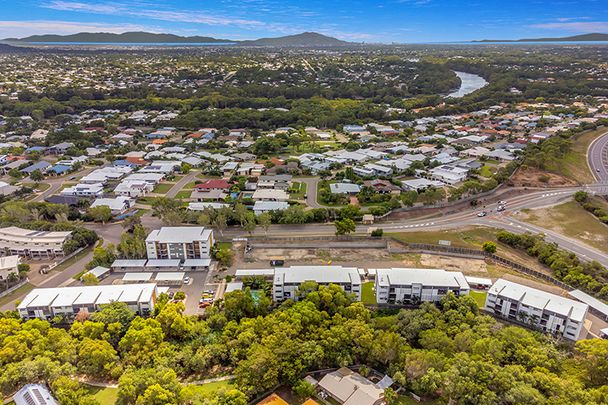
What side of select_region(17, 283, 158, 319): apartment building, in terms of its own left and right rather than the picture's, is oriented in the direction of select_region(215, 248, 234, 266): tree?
left

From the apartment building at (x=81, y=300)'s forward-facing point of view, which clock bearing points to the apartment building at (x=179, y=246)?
the apartment building at (x=179, y=246) is roughly at 8 o'clock from the apartment building at (x=81, y=300).

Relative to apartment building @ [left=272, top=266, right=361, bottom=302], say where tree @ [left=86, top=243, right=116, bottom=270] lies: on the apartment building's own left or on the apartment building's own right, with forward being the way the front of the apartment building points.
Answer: on the apartment building's own right

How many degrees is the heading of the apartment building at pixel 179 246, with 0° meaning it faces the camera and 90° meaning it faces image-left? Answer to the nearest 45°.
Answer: approximately 0°

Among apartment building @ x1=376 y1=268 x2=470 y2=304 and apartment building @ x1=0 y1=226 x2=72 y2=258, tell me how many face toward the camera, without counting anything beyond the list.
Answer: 2

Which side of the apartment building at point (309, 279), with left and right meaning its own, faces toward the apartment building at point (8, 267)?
right

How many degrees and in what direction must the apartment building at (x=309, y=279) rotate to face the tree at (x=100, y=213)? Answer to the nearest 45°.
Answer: approximately 135° to its right

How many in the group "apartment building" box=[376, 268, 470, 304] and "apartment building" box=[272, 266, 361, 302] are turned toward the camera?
2

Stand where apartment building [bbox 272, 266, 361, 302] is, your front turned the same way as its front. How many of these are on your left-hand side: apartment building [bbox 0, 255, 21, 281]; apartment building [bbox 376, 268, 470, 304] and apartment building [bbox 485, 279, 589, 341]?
2

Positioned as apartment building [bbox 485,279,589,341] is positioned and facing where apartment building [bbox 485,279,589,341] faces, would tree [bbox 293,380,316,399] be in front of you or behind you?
in front

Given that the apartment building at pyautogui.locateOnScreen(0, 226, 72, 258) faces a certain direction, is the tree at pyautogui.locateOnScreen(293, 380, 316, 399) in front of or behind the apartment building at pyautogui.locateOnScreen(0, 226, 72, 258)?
in front

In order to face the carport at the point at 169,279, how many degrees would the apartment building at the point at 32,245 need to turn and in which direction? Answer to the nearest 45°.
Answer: approximately 45° to its left

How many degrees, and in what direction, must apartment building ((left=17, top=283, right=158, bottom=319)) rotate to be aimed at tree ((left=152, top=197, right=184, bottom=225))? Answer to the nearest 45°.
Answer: approximately 135° to its left
